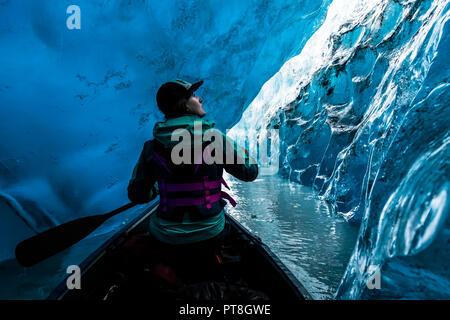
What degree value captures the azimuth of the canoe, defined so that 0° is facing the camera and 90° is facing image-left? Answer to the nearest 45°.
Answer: approximately 180°
